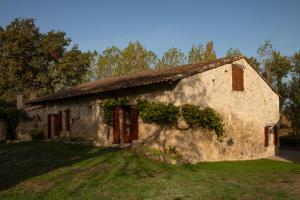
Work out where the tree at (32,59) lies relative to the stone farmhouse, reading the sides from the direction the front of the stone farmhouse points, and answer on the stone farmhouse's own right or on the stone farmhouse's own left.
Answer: on the stone farmhouse's own right

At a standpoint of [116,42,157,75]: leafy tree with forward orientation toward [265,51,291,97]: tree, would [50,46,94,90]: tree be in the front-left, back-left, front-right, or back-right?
back-right

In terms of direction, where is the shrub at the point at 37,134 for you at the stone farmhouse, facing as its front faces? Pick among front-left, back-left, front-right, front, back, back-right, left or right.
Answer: right

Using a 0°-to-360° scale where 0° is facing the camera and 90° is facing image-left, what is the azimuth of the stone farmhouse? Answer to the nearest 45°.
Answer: approximately 45°

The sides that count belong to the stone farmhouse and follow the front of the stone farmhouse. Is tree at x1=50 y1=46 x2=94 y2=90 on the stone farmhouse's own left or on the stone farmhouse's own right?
on the stone farmhouse's own right

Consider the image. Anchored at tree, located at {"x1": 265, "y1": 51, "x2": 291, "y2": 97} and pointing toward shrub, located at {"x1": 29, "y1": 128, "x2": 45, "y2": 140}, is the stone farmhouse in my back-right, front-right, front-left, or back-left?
front-left

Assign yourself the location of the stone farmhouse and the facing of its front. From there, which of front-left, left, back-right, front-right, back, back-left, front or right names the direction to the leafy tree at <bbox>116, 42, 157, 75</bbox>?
back-right

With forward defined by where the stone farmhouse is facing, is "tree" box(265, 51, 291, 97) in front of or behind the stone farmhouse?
behind

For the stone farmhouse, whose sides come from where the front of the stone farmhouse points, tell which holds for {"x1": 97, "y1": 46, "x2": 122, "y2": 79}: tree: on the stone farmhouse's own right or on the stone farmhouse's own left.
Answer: on the stone farmhouse's own right
